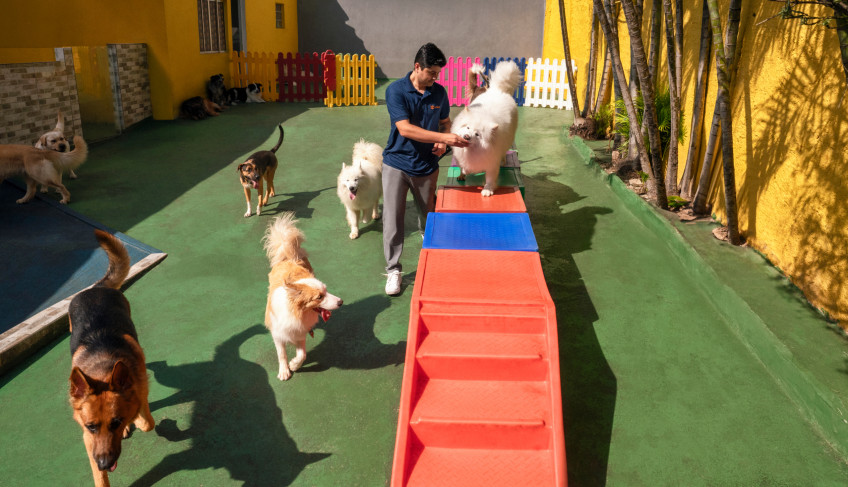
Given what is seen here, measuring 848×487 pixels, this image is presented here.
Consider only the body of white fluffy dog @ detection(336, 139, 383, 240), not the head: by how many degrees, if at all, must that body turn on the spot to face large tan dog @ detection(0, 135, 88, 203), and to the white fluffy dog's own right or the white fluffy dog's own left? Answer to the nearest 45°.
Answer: approximately 45° to the white fluffy dog's own right

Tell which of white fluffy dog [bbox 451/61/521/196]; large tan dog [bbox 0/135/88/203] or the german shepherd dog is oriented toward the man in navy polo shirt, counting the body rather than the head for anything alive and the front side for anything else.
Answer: the white fluffy dog

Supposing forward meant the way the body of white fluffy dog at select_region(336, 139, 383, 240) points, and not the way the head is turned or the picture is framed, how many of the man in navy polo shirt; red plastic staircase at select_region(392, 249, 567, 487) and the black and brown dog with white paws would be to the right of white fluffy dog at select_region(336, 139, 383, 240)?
1

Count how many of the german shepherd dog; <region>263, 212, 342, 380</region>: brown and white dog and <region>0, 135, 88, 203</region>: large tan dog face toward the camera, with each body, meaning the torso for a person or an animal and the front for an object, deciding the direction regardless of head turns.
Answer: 2

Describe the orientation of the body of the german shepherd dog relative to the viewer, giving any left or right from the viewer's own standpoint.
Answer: facing the viewer

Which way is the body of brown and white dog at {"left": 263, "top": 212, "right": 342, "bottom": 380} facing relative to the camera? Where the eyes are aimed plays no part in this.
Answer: toward the camera

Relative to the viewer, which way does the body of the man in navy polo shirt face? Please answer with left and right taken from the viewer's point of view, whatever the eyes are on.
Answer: facing the viewer and to the right of the viewer

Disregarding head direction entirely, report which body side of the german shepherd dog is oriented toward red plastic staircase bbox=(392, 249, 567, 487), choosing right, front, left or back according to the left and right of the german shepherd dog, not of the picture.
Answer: left

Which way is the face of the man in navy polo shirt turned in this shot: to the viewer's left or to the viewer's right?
to the viewer's right

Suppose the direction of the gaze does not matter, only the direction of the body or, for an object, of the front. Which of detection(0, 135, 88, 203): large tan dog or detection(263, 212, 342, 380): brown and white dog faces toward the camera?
the brown and white dog
